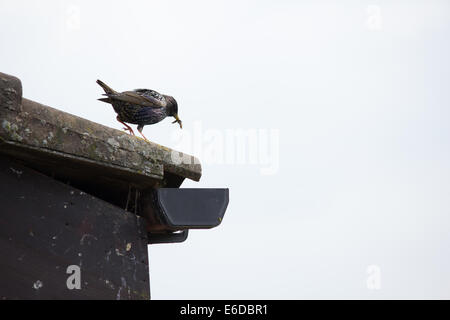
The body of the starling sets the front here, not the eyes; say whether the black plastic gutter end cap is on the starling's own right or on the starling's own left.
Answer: on the starling's own right

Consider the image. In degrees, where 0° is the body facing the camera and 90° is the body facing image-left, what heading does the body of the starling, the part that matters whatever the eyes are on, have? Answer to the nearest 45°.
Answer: approximately 270°
